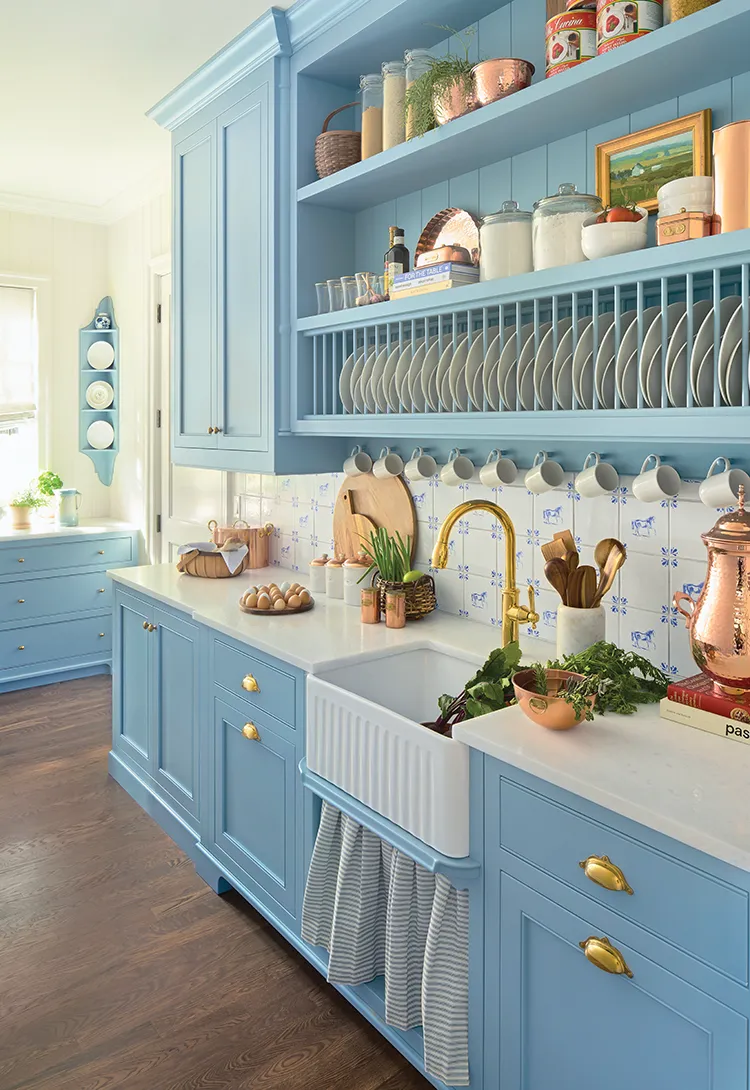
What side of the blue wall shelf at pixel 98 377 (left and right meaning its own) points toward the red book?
front

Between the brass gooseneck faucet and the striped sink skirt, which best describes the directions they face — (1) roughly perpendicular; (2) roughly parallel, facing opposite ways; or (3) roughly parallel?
roughly parallel

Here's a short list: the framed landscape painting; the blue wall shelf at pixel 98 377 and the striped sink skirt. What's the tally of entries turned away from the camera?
0

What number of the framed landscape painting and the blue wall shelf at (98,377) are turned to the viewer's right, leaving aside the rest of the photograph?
0

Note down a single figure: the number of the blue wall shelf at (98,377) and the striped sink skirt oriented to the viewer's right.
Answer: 0

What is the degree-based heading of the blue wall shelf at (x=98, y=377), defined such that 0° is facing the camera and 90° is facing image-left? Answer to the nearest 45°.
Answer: approximately 0°

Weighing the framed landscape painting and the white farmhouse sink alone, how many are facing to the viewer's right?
0

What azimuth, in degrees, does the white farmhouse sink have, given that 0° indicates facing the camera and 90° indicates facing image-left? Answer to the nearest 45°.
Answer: approximately 45°
